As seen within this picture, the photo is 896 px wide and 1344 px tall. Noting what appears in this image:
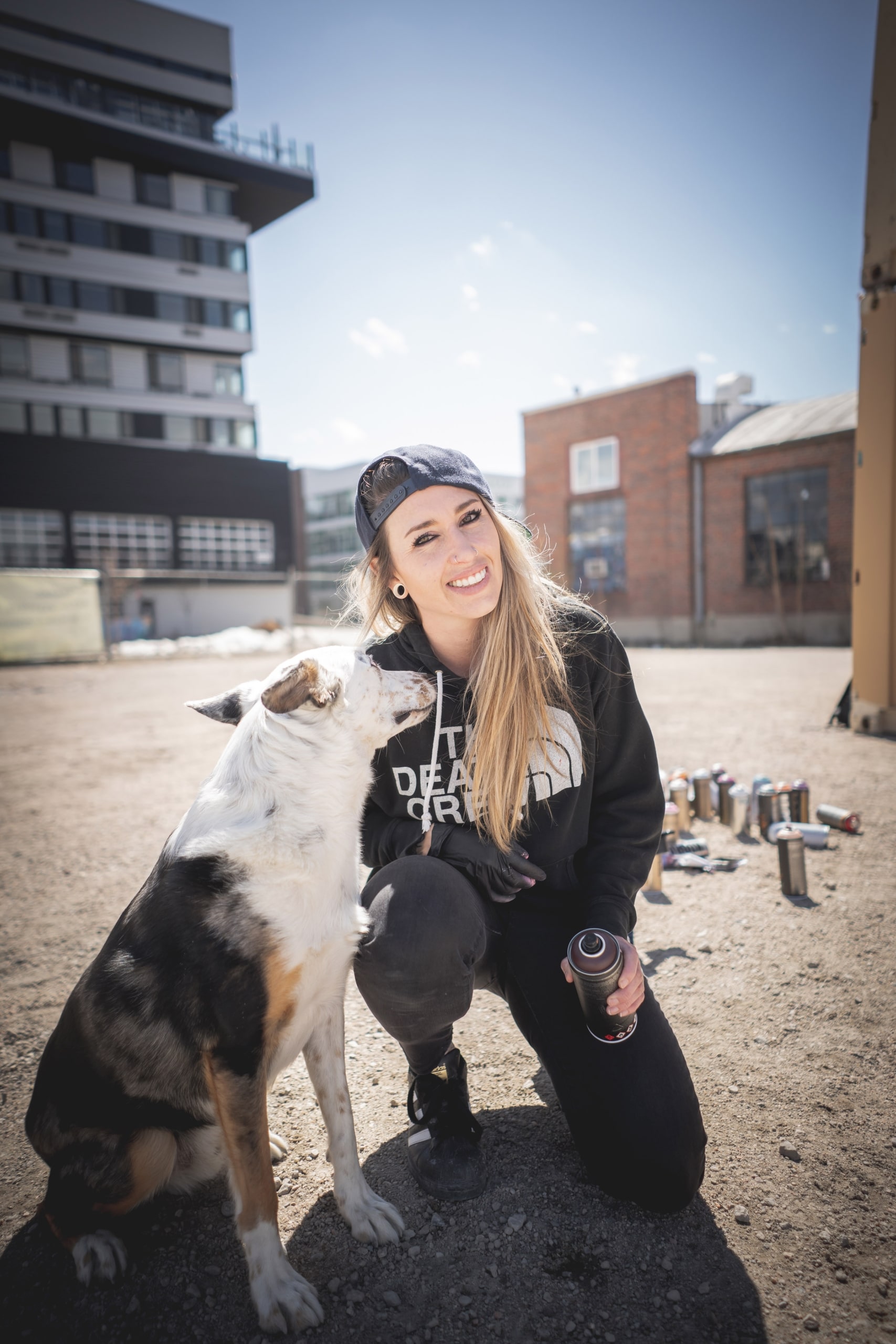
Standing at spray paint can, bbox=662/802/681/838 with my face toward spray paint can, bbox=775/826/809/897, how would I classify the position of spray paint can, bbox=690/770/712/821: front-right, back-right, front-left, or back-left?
back-left

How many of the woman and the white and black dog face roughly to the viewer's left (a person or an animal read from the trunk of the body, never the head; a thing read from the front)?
0

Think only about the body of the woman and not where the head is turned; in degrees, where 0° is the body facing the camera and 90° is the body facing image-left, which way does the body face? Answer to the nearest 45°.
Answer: approximately 0°

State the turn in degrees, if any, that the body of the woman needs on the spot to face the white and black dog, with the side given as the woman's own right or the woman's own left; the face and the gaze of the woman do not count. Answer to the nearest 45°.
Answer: approximately 45° to the woman's own right

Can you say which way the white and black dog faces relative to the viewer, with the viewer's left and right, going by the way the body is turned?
facing the viewer and to the right of the viewer

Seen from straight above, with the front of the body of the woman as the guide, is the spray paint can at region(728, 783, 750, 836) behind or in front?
behind

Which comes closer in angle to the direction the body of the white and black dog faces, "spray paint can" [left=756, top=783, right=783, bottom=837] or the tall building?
the spray paint can

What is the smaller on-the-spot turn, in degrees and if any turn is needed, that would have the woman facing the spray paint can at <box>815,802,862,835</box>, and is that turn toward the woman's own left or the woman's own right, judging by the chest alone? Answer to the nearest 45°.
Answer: approximately 135° to the woman's own left
